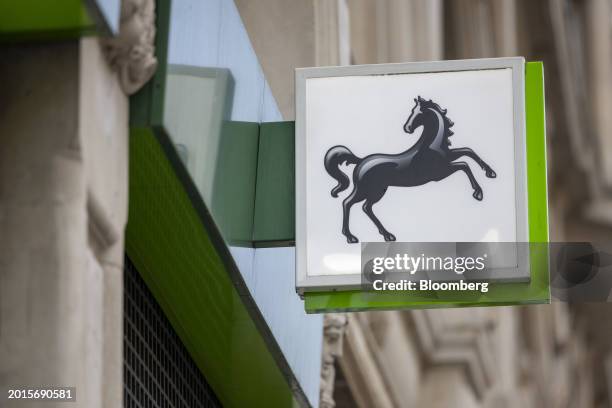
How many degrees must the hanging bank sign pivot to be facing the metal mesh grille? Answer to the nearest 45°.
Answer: approximately 135° to its right

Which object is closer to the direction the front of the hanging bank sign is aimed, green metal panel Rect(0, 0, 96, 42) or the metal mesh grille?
the green metal panel

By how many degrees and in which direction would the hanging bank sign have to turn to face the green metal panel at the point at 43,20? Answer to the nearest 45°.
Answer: approximately 45° to its right

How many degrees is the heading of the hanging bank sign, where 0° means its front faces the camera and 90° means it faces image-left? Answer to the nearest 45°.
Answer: approximately 0°

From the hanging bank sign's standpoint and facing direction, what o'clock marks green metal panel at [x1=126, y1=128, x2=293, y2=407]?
The green metal panel is roughly at 4 o'clock from the hanging bank sign.
